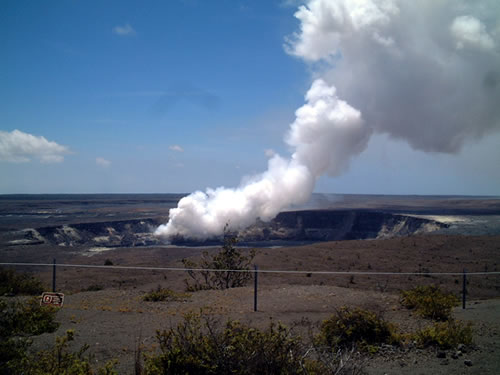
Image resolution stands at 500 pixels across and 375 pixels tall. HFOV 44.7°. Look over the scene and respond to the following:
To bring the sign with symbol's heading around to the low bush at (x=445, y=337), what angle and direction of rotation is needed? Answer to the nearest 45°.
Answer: approximately 45° to its left

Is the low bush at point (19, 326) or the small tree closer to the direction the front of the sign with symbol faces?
the low bush

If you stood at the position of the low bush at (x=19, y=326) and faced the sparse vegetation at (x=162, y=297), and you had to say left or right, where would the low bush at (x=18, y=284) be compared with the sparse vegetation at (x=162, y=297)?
left

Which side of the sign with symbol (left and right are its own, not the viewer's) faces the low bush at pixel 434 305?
left

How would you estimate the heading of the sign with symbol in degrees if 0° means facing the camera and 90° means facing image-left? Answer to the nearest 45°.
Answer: approximately 0°

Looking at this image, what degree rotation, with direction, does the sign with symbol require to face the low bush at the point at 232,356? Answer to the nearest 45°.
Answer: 0° — it already faces it

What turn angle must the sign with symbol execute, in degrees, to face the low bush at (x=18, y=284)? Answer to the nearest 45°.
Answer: approximately 180°

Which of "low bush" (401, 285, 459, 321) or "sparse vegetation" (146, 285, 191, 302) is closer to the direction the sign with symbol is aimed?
the low bush

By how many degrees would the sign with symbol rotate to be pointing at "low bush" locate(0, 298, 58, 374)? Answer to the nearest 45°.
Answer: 0° — it already faces it

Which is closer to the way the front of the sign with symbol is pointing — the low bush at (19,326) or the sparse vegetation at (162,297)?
the low bush

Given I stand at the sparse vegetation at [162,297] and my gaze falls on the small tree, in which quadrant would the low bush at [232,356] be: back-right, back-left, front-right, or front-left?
back-right
